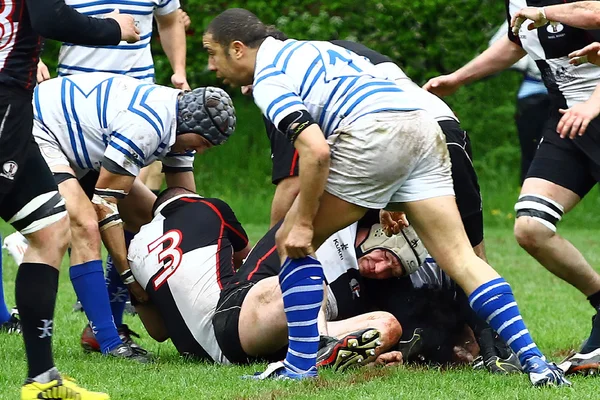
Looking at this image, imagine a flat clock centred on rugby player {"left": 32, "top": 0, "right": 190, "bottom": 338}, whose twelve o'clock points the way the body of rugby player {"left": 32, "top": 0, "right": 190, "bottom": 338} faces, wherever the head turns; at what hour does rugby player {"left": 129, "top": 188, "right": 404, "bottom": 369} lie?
rugby player {"left": 129, "top": 188, "right": 404, "bottom": 369} is roughly at 12 o'clock from rugby player {"left": 32, "top": 0, "right": 190, "bottom": 338}.

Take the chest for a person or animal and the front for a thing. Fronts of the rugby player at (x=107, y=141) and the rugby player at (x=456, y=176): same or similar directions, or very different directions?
very different directions

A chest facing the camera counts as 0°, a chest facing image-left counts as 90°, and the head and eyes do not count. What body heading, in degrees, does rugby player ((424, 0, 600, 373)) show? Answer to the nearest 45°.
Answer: approximately 45°

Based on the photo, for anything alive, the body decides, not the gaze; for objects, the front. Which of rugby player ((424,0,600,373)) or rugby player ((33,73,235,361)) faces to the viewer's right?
rugby player ((33,73,235,361))

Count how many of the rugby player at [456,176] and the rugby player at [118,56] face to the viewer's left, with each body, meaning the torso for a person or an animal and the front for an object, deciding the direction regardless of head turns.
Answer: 1

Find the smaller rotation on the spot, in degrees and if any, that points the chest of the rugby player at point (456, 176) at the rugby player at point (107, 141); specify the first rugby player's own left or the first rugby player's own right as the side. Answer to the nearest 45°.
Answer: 0° — they already face them

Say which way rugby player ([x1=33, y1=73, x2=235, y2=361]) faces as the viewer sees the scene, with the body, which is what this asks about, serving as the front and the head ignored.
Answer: to the viewer's right

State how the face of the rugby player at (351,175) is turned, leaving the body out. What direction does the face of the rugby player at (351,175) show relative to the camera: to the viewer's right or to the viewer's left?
to the viewer's left

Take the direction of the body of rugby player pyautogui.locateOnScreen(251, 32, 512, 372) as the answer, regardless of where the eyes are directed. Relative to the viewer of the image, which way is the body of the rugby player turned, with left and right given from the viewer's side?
facing to the left of the viewer
